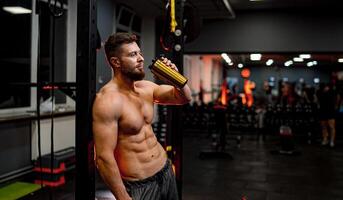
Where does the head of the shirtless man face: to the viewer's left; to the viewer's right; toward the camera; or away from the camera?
to the viewer's right

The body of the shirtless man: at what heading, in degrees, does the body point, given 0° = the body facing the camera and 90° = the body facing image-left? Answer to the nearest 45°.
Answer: approximately 315°

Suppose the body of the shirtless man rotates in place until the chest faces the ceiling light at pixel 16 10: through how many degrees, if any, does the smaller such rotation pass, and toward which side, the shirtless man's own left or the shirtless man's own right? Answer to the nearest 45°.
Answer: approximately 180°

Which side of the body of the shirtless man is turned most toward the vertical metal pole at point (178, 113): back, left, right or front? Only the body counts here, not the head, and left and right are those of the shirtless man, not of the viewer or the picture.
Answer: left

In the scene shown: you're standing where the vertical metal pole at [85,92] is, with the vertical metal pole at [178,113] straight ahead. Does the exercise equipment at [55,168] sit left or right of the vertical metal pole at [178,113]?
left

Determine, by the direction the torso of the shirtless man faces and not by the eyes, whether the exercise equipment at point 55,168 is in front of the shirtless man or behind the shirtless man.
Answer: behind
